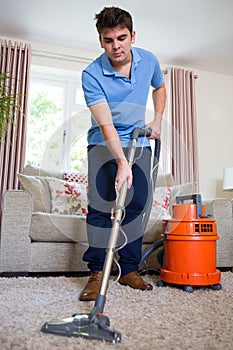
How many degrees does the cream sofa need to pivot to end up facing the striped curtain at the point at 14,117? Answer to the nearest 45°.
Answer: approximately 135° to its right

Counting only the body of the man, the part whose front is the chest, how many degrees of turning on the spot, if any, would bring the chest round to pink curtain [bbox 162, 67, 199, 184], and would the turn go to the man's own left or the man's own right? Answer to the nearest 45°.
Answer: approximately 180°

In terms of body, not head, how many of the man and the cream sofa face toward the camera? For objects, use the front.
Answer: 2

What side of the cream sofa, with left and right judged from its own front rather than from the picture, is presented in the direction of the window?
back

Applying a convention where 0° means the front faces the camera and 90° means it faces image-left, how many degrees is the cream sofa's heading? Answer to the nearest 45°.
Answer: approximately 0°

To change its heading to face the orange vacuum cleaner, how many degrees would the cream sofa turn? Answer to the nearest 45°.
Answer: approximately 45° to its left

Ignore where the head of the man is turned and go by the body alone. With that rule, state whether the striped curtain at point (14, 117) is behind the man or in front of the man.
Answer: behind

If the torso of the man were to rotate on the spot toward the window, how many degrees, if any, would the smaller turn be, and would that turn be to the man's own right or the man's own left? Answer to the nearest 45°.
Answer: approximately 180°
